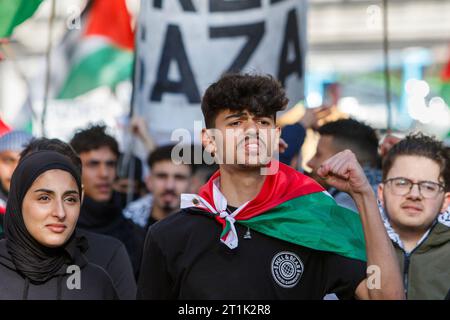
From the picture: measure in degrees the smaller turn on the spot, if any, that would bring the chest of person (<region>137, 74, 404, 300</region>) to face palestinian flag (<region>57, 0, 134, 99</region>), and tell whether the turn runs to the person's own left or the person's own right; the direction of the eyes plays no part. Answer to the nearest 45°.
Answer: approximately 180°

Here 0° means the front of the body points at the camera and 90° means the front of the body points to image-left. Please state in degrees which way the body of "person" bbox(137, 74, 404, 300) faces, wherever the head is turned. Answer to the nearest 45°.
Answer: approximately 0°

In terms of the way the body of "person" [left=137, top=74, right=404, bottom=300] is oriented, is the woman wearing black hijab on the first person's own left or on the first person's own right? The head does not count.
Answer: on the first person's own right

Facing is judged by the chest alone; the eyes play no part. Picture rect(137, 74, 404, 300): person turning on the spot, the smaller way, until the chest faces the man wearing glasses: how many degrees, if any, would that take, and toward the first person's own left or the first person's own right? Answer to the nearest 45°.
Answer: approximately 135° to the first person's own left

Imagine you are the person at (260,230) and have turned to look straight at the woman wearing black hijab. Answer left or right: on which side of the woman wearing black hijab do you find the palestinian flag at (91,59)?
right
